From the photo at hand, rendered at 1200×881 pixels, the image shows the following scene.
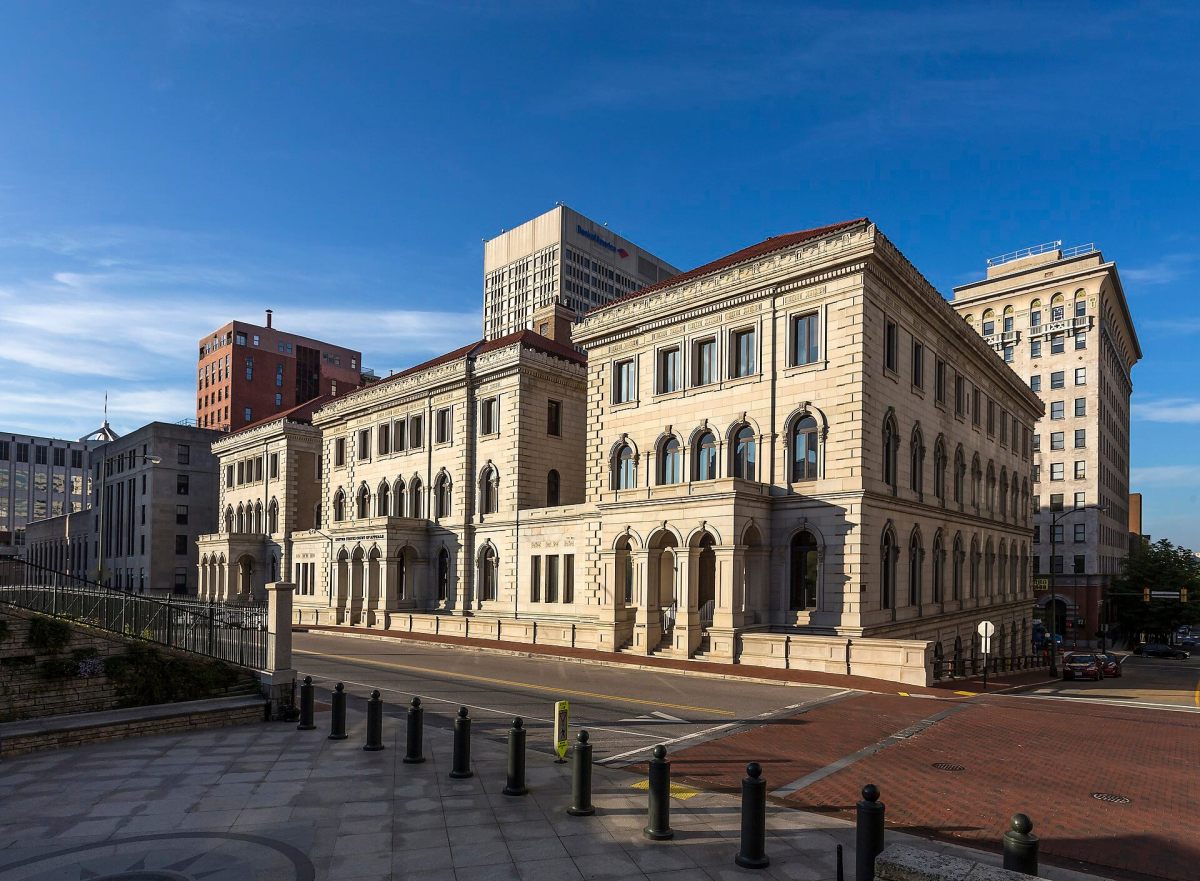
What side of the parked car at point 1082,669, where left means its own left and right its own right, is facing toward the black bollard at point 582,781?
front

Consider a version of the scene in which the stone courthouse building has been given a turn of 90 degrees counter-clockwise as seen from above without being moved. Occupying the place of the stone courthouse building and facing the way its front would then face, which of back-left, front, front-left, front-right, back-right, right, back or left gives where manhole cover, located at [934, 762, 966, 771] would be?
front-right

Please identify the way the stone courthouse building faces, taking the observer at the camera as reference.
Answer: facing the viewer and to the left of the viewer

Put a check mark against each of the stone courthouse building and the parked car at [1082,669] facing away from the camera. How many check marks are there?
0

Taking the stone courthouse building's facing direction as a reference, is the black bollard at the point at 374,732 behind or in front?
in front

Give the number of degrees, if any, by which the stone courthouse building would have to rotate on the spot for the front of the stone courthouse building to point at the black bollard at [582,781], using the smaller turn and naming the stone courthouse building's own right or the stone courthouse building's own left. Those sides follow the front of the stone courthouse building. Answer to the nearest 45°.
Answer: approximately 45° to the stone courthouse building's own left

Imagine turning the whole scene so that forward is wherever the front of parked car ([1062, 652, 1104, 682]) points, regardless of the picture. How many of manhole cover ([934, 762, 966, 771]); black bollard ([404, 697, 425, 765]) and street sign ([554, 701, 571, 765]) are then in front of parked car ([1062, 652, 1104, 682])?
3

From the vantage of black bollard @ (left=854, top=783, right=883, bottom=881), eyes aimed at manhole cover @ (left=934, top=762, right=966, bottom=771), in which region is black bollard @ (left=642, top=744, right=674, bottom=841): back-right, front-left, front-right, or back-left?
front-left

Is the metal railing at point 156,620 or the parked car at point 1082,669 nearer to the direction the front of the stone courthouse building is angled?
the metal railing

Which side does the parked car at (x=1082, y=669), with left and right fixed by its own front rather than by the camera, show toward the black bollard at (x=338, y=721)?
front

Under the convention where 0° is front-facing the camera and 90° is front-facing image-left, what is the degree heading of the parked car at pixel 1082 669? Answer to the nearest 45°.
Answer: approximately 0°

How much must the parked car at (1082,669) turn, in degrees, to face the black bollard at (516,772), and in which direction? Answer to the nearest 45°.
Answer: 0° — it already faces it
